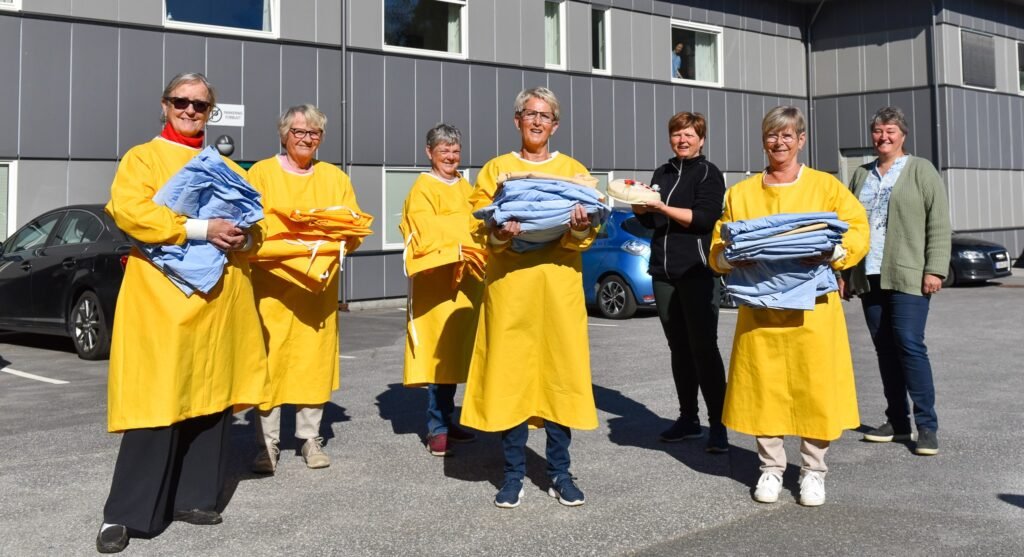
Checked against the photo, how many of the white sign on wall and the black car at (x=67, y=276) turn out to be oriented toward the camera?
1

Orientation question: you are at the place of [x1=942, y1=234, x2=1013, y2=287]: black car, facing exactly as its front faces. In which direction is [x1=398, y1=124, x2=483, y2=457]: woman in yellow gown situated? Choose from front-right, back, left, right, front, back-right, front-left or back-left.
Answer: front-right

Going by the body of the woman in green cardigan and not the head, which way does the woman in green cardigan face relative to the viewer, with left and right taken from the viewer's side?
facing the viewer and to the left of the viewer

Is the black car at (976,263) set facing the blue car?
no

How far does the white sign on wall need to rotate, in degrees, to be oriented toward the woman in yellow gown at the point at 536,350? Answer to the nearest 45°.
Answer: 0° — it already faces them

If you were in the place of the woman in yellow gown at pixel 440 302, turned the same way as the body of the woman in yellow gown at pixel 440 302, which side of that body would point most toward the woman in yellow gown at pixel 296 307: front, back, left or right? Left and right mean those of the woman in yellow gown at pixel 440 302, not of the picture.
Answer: right

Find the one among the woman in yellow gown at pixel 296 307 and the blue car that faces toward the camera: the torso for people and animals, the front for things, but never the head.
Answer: the woman in yellow gown

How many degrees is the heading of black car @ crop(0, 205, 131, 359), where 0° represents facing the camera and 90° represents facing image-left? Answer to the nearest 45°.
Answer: approximately 135°

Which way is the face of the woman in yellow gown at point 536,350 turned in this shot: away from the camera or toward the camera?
toward the camera

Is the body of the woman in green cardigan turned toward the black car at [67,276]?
no

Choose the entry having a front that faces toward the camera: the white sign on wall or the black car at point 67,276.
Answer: the white sign on wall

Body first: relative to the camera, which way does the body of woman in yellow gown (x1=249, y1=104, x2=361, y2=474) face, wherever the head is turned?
toward the camera

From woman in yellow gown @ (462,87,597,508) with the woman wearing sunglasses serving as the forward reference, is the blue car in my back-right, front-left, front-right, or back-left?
back-right

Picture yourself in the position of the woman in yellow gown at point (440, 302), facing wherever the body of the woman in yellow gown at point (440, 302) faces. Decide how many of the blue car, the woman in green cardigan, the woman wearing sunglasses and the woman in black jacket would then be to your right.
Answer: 1
